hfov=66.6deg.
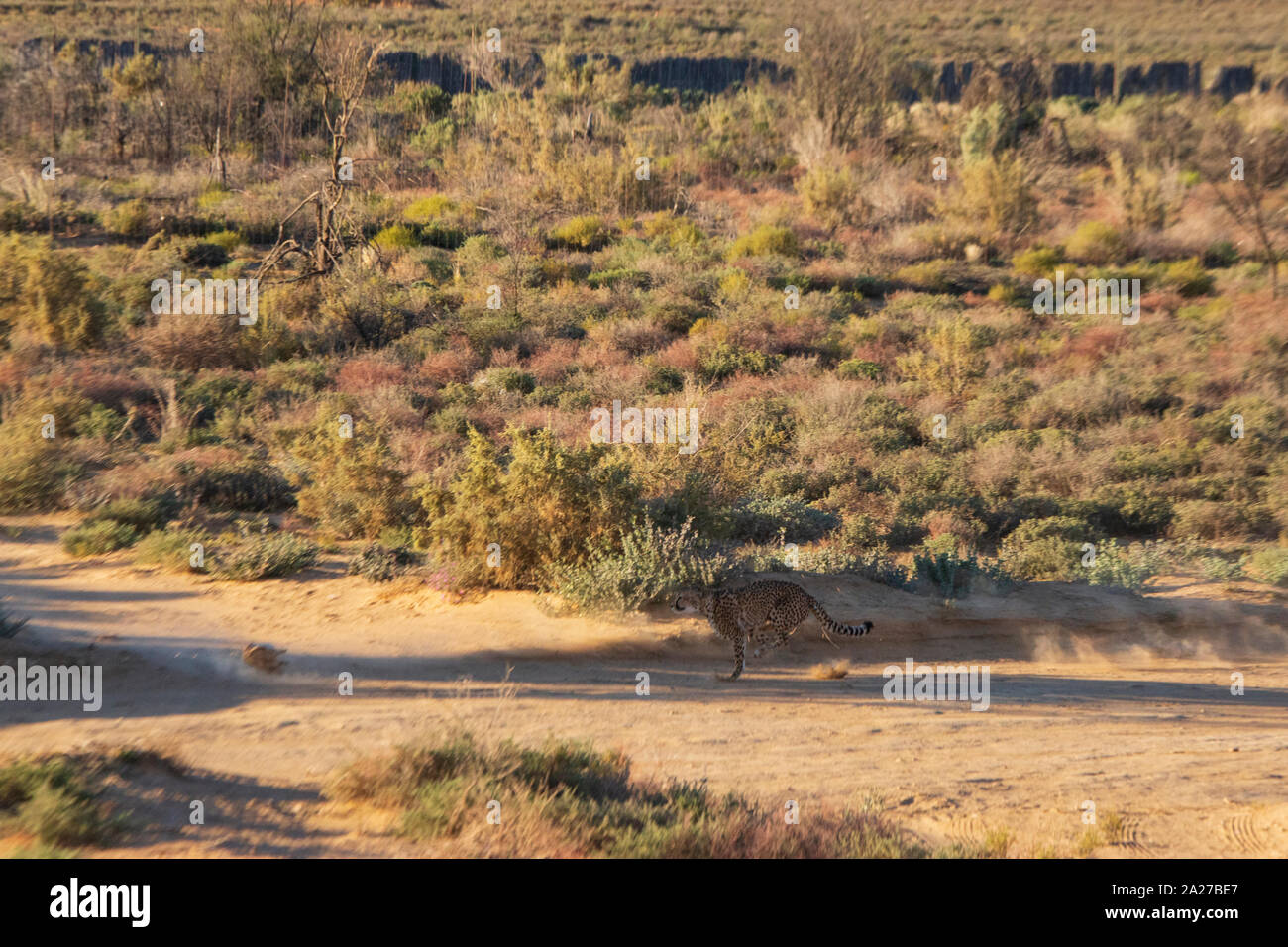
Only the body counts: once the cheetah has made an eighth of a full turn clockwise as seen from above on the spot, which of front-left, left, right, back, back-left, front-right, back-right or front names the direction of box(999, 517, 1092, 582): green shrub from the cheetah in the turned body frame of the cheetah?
right

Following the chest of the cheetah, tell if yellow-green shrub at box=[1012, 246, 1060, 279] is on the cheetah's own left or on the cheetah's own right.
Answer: on the cheetah's own right

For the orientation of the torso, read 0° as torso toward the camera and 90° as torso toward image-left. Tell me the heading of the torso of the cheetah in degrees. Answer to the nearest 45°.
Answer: approximately 90°

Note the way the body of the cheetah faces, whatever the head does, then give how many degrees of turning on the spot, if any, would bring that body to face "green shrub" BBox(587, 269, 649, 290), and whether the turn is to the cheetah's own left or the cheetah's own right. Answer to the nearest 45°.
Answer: approximately 90° to the cheetah's own right

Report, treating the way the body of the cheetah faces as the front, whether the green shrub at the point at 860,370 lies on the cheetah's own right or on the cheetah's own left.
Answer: on the cheetah's own right

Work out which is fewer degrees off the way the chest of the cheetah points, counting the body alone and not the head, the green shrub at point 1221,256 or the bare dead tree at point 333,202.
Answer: the bare dead tree

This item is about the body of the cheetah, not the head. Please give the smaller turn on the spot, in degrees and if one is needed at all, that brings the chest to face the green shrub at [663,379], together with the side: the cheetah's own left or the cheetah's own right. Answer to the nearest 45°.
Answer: approximately 90° to the cheetah's own right

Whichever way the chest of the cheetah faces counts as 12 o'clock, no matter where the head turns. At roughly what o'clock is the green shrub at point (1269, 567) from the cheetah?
The green shrub is roughly at 5 o'clock from the cheetah.

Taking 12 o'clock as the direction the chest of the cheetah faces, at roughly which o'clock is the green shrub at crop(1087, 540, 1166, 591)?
The green shrub is roughly at 5 o'clock from the cheetah.
